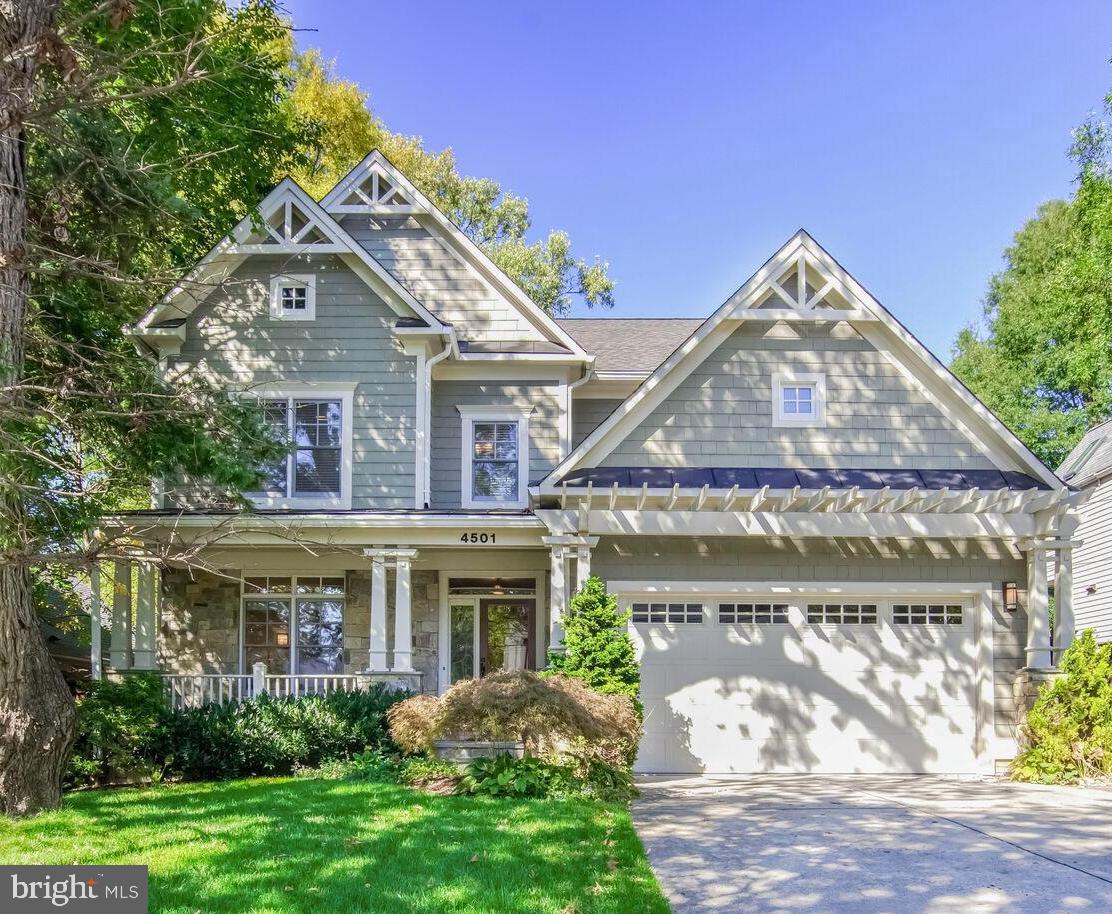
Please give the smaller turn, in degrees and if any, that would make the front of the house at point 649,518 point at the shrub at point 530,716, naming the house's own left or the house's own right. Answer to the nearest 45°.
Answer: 0° — it already faces it

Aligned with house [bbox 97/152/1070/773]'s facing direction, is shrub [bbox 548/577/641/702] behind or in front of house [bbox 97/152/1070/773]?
in front

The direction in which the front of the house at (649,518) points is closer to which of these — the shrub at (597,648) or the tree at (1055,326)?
the shrub

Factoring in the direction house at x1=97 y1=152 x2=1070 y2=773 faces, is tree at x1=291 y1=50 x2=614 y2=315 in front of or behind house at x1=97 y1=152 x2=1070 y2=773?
behind

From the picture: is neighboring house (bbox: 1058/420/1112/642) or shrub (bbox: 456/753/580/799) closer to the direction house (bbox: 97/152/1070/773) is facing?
the shrub

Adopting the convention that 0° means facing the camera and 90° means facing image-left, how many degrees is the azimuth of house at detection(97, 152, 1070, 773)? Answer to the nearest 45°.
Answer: approximately 0°
